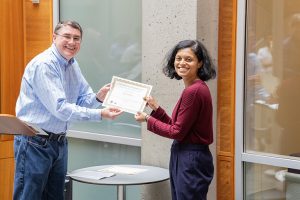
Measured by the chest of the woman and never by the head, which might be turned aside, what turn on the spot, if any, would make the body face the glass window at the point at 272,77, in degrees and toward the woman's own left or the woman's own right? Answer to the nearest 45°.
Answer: approximately 135° to the woman's own right

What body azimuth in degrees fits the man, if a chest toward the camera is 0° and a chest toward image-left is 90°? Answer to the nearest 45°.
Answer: approximately 315°

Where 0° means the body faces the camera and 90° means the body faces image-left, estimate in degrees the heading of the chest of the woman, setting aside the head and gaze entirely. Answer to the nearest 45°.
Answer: approximately 90°

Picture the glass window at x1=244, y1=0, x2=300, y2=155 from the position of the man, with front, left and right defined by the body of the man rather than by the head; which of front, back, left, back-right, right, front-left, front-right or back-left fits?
front-left

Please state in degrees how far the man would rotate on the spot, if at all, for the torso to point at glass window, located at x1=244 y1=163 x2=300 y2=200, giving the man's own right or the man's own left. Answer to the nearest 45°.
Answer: approximately 45° to the man's own left

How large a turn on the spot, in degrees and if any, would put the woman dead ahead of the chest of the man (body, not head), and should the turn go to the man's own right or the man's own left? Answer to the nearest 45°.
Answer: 0° — they already face them

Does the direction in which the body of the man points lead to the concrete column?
no

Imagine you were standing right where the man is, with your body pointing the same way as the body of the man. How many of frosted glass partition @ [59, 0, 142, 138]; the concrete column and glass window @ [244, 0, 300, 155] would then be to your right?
0

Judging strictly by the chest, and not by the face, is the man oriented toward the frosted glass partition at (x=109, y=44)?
no

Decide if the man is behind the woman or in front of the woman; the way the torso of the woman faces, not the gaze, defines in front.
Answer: in front

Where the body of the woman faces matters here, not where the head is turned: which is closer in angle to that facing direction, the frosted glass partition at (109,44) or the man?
the man
